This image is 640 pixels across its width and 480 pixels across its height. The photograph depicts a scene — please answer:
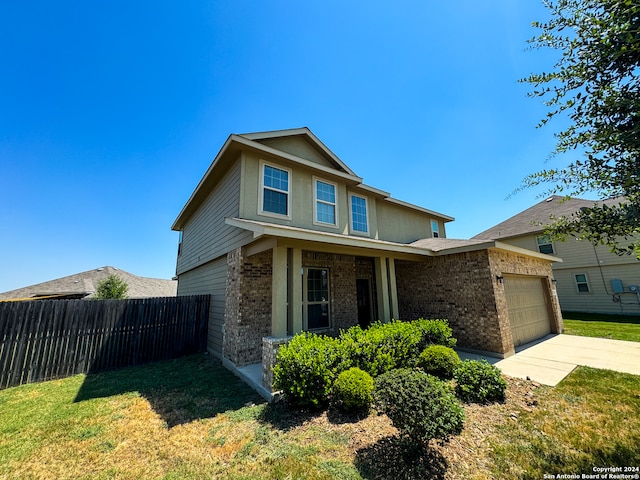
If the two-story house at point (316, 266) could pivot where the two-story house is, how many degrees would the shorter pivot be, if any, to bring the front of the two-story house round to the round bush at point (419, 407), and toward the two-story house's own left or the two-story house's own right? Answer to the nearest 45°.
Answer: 0° — it already faces it

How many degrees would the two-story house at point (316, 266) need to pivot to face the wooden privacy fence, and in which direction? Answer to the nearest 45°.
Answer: approximately 135° to its right

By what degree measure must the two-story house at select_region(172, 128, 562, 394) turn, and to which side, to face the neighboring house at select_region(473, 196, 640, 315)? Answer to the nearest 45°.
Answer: approximately 90° to its left

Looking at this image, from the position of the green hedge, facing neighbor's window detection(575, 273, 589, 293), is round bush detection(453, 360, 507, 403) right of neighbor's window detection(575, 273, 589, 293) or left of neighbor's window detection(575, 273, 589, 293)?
right

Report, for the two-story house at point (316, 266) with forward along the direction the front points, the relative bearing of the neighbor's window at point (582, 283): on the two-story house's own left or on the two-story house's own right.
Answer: on the two-story house's own left

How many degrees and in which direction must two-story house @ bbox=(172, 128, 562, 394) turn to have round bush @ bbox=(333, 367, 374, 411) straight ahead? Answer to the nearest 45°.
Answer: approximately 45° to its right

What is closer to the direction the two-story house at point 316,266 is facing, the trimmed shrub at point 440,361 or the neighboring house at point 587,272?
the trimmed shrub

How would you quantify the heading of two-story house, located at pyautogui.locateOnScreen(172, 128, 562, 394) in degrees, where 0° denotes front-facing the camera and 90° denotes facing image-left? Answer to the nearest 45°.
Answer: approximately 315°

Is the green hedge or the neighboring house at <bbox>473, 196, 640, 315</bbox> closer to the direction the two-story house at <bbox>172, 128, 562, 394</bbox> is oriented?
the green hedge
